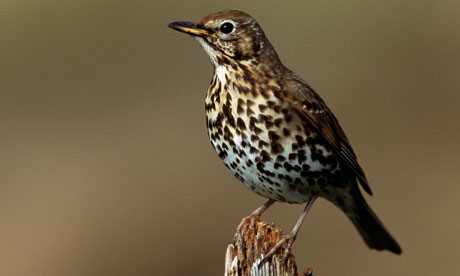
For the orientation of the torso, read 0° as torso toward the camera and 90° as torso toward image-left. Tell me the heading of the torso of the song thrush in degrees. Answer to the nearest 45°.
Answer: approximately 45°
